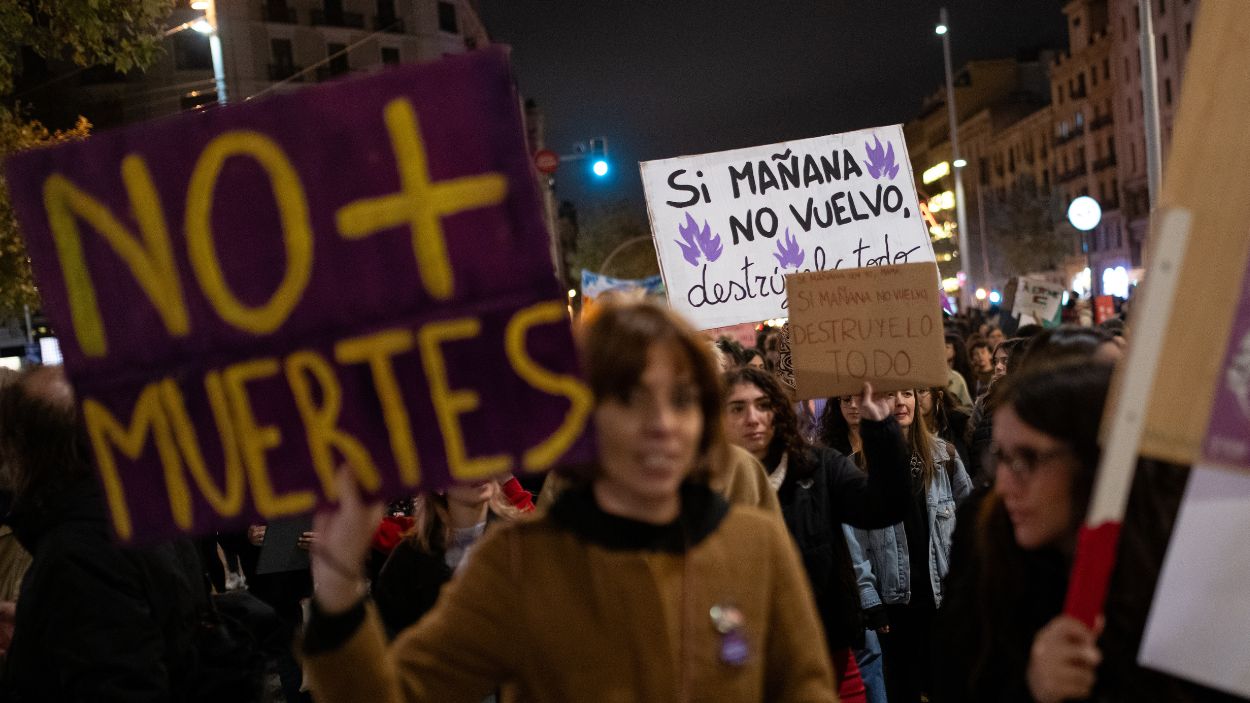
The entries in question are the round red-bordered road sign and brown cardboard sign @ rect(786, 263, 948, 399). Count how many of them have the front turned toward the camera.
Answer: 2

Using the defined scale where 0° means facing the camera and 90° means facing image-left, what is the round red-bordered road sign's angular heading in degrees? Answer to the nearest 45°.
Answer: approximately 0°

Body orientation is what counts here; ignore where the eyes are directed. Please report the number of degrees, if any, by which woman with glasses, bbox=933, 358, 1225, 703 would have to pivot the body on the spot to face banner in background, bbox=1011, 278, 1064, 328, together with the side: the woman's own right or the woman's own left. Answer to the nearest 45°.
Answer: approximately 135° to the woman's own right

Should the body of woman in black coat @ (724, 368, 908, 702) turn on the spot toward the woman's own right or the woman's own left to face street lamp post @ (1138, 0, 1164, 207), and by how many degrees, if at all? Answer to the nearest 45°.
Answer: approximately 180°

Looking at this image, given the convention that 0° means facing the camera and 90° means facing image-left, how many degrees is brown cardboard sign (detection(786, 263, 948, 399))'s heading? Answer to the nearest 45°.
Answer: approximately 0°

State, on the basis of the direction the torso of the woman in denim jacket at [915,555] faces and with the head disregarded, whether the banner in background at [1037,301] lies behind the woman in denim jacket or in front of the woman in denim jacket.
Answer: behind

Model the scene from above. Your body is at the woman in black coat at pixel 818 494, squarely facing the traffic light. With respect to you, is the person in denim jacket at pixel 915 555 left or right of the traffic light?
right

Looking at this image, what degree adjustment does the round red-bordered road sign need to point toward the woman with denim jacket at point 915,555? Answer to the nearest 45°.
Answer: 0° — it already faces them

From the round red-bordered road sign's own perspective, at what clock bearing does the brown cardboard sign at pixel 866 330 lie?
The brown cardboard sign is roughly at 12 o'clock from the round red-bordered road sign.
